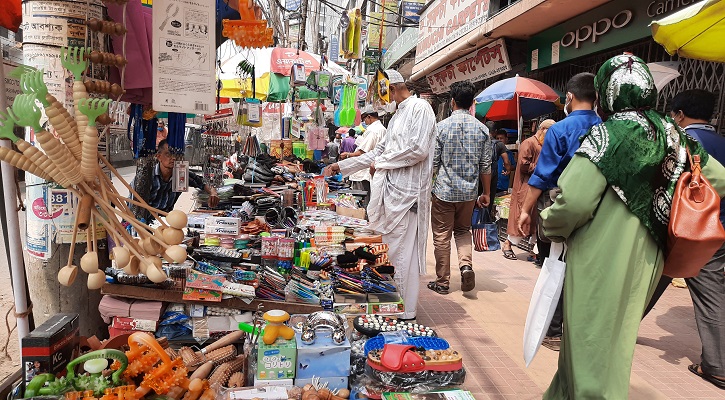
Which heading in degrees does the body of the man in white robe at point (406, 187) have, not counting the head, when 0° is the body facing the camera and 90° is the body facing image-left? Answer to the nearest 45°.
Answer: approximately 90°

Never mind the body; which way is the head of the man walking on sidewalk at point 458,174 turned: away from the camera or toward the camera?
away from the camera

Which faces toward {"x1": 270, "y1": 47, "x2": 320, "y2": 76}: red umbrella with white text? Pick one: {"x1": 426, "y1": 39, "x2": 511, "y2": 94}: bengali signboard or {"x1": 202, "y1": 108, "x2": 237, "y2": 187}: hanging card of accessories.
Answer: the bengali signboard

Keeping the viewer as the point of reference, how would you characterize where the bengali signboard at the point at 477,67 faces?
facing the viewer and to the left of the viewer

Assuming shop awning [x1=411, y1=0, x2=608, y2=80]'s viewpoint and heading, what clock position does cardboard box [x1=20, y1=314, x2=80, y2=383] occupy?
The cardboard box is roughly at 11 o'clock from the shop awning.

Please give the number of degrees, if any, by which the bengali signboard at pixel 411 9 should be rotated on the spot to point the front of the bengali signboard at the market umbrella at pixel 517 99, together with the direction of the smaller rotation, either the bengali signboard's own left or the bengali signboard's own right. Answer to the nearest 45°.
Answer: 0° — it already faces it

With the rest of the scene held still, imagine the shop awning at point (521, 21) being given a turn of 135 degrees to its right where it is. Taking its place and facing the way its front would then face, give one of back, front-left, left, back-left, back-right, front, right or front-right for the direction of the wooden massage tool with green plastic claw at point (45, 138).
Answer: back

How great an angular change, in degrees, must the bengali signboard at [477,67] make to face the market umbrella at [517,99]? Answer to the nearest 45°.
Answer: approximately 45° to its left

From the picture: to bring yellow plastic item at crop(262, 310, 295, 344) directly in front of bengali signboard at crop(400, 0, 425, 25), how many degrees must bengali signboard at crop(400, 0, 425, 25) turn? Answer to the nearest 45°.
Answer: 0° — it already faces it

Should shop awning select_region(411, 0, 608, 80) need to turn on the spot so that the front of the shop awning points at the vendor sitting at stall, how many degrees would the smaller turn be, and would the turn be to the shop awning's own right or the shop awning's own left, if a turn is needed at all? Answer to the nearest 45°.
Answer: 0° — it already faces them

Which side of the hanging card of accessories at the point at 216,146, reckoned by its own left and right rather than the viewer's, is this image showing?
front

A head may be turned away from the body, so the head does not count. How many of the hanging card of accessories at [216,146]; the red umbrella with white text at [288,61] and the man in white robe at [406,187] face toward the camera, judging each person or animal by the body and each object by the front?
2

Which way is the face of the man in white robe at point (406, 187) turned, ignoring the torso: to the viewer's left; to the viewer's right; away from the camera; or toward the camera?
to the viewer's left
